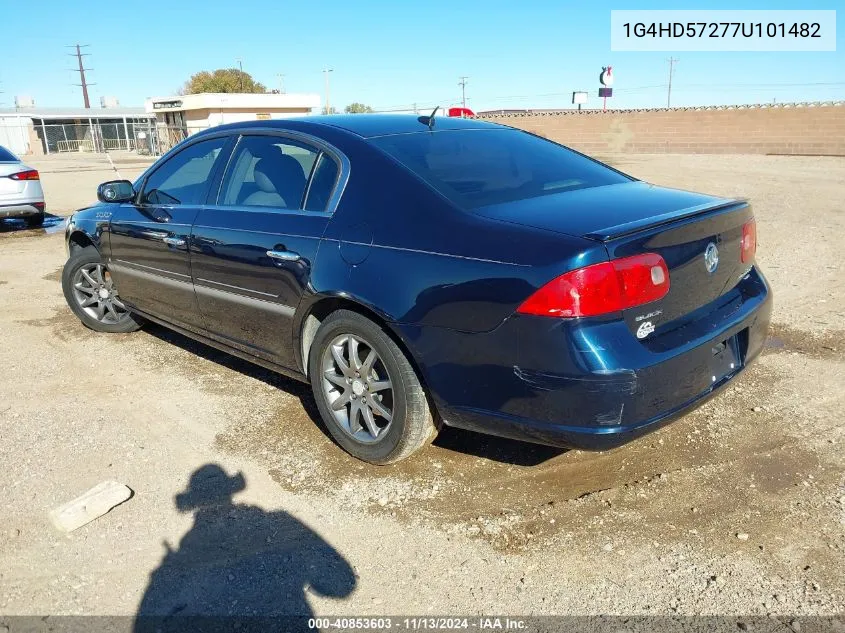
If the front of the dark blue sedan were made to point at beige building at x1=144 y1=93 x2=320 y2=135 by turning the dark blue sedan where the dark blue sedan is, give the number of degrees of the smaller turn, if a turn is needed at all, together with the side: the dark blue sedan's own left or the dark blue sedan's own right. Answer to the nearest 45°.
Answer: approximately 45° to the dark blue sedan's own right

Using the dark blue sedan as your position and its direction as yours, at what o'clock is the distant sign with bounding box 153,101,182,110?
The distant sign is roughly at 1 o'clock from the dark blue sedan.

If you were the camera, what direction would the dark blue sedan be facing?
facing away from the viewer and to the left of the viewer

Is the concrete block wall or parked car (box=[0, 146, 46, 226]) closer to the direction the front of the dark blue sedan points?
the parked car

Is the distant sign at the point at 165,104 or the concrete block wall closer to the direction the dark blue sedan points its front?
the distant sign

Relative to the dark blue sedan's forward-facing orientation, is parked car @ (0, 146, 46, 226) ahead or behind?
ahead

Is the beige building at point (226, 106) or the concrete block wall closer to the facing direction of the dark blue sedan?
the beige building

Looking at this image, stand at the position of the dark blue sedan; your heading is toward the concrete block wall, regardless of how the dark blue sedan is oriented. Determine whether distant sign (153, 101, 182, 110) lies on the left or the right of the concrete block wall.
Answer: left

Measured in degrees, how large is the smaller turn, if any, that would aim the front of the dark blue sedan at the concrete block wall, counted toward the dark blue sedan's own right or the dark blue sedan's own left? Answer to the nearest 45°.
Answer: approximately 90° to the dark blue sedan's own right
